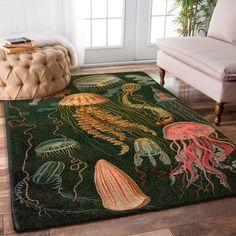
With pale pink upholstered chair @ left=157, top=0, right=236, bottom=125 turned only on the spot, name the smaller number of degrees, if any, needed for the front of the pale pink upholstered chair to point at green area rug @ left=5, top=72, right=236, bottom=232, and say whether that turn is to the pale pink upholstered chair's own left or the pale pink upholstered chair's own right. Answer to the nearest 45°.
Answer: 0° — it already faces it

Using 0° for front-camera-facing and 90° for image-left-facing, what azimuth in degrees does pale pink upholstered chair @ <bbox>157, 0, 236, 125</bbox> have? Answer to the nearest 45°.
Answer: approximately 45°

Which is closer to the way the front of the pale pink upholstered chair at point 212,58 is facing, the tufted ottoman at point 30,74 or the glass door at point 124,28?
the tufted ottoman

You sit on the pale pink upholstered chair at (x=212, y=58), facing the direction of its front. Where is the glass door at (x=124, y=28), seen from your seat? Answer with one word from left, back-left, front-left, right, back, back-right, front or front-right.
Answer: right

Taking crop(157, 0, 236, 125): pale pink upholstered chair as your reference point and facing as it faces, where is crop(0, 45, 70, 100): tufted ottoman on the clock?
The tufted ottoman is roughly at 1 o'clock from the pale pink upholstered chair.

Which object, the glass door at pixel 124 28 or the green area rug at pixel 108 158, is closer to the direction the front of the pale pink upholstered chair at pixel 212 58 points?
the green area rug

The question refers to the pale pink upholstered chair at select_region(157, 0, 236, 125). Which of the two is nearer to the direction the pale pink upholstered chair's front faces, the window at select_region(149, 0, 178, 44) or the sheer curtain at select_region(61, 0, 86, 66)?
the sheer curtain

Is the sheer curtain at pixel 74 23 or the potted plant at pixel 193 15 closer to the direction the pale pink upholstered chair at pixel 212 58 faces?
the sheer curtain

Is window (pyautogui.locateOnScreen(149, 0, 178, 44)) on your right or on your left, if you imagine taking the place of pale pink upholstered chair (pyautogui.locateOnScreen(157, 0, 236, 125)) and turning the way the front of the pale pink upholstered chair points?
on your right

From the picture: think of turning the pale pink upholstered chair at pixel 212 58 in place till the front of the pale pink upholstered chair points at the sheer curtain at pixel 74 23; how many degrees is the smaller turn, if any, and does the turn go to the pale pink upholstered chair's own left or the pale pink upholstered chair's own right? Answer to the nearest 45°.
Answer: approximately 90° to the pale pink upholstered chair's own right

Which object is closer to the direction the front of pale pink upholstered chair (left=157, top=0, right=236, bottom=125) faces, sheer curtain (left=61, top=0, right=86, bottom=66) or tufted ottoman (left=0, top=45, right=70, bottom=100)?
the tufted ottoman

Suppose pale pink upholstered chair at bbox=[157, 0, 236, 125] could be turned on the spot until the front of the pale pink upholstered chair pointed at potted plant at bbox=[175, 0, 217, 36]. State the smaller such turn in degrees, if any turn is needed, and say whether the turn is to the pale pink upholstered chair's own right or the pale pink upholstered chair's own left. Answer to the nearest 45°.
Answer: approximately 135° to the pale pink upholstered chair's own right

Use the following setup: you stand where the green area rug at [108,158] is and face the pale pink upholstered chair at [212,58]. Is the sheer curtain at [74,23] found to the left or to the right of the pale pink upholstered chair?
left
